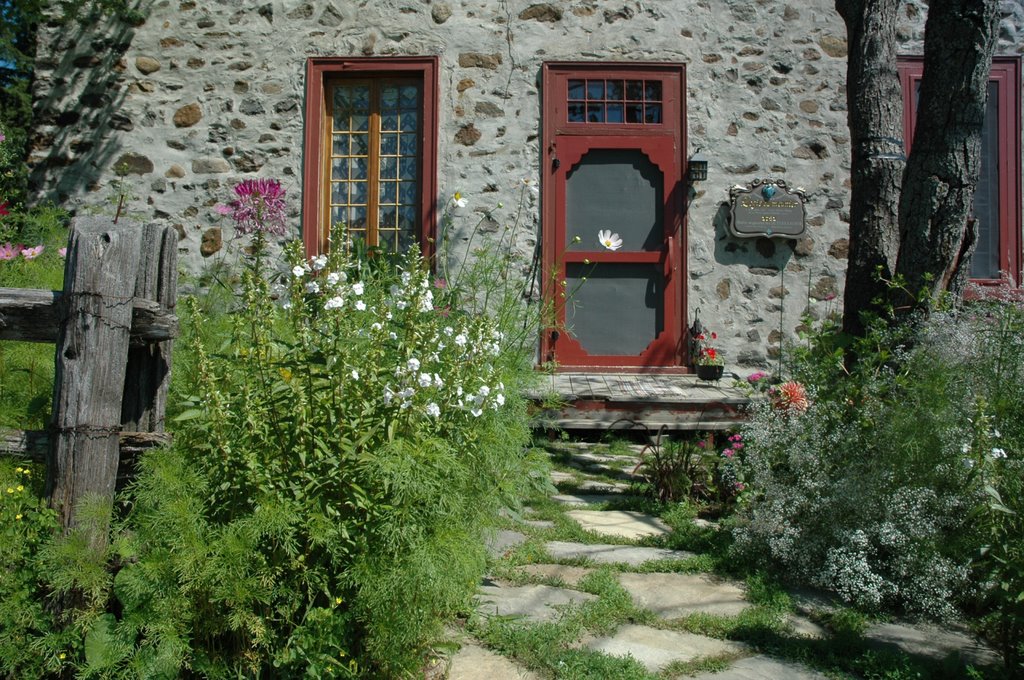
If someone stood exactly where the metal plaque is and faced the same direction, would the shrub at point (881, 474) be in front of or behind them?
in front

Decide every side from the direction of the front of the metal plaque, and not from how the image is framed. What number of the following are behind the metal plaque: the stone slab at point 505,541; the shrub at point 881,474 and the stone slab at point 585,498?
0

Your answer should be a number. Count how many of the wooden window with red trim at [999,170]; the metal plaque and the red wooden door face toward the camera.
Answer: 3

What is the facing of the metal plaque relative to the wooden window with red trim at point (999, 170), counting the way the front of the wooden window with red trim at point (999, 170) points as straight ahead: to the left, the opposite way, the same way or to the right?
the same way

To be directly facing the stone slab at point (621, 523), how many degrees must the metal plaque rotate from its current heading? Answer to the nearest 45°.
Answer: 0° — it already faces it

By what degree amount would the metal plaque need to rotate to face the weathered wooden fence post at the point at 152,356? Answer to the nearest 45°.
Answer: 0° — it already faces it

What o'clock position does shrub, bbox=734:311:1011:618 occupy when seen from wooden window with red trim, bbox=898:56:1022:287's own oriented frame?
The shrub is roughly at 12 o'clock from the wooden window with red trim.

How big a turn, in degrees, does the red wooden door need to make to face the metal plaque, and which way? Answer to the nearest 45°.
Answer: approximately 90° to its left

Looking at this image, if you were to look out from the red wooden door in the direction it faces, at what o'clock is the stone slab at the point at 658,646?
The stone slab is roughly at 12 o'clock from the red wooden door.

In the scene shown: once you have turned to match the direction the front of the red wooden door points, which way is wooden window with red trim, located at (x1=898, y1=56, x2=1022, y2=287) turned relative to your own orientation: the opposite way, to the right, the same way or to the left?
the same way

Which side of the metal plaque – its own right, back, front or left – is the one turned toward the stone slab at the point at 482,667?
front

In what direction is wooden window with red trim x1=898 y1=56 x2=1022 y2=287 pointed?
toward the camera

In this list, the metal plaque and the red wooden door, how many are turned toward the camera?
2

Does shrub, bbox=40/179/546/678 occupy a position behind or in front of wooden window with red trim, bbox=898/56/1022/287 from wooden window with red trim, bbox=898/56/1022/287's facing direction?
in front

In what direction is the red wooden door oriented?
toward the camera
